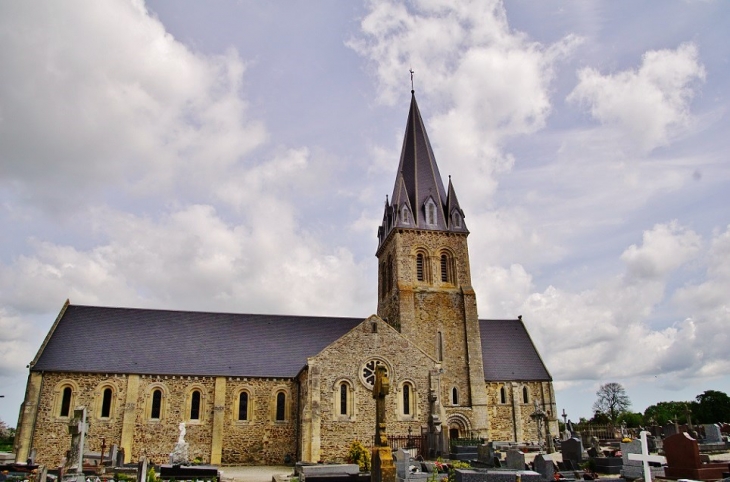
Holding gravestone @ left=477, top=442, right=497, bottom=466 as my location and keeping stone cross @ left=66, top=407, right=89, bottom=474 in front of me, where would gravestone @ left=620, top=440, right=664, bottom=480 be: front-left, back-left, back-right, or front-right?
back-left

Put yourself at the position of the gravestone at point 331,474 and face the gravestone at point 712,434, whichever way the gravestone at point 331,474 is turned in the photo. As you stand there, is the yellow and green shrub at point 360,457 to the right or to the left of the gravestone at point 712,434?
left

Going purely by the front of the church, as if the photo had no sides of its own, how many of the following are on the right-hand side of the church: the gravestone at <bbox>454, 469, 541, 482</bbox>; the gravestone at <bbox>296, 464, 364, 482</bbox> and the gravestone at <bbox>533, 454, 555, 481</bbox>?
0

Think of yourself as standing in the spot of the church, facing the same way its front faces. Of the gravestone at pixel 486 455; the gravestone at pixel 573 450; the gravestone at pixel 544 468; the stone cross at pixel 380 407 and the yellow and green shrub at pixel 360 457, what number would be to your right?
0
